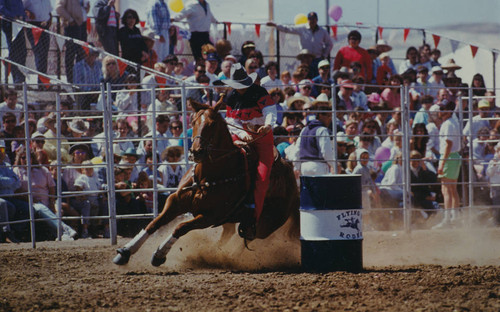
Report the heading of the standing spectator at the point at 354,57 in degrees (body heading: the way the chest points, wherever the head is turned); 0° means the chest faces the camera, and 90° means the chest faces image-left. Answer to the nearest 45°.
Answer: approximately 0°

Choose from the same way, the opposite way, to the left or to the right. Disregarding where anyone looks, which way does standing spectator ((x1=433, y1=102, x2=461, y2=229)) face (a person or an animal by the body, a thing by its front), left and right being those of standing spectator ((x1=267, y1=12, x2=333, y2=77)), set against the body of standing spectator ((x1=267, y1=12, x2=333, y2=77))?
to the right

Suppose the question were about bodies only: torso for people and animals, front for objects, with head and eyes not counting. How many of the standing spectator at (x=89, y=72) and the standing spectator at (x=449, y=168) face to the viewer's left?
1

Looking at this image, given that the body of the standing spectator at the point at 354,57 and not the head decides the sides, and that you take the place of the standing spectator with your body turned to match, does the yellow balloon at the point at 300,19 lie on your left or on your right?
on your right

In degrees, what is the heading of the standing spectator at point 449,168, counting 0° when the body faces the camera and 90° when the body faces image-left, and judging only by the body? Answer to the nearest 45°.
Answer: approximately 90°

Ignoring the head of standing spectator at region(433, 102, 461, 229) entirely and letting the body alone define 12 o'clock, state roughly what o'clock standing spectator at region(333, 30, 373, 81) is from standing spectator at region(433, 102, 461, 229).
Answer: standing spectator at region(333, 30, 373, 81) is roughly at 2 o'clock from standing spectator at region(433, 102, 461, 229).

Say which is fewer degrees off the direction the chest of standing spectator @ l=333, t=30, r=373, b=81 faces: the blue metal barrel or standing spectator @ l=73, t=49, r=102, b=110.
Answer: the blue metal barrel

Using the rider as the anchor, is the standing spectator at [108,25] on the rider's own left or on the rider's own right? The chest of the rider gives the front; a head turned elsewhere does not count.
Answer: on the rider's own right

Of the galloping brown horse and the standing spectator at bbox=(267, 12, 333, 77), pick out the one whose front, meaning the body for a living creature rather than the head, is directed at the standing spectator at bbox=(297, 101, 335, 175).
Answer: the standing spectator at bbox=(267, 12, 333, 77)
